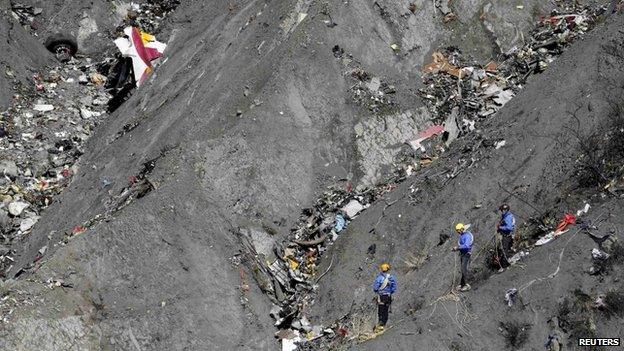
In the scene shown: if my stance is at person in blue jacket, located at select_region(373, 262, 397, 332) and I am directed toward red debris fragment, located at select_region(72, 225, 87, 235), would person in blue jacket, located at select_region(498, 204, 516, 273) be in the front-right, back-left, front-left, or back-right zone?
back-right

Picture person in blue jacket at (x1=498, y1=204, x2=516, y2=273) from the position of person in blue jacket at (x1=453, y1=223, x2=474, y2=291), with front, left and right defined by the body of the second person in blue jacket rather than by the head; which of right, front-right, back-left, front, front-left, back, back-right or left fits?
back

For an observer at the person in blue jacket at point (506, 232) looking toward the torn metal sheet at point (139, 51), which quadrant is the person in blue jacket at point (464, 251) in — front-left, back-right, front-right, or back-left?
front-left

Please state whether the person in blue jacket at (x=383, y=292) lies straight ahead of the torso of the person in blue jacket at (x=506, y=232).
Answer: no

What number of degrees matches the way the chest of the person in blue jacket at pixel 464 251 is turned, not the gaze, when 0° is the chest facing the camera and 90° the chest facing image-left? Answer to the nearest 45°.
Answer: approximately 90°

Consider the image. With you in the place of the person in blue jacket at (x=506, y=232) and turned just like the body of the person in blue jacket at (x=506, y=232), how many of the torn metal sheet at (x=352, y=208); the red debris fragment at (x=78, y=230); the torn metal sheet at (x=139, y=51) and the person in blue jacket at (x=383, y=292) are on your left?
0

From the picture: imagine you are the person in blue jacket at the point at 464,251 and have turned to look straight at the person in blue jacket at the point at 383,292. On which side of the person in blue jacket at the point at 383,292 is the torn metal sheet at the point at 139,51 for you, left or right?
right

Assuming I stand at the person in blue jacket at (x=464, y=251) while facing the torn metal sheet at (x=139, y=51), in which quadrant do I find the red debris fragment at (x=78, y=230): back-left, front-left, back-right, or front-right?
front-left

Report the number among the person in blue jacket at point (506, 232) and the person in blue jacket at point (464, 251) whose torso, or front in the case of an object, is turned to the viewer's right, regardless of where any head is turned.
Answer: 0

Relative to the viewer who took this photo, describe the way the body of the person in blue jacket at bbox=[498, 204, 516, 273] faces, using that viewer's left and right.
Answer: facing the viewer and to the left of the viewer

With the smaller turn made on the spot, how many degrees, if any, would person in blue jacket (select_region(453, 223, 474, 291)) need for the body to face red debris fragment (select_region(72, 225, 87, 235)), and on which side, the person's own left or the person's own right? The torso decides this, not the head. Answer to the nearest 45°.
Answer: approximately 45° to the person's own right

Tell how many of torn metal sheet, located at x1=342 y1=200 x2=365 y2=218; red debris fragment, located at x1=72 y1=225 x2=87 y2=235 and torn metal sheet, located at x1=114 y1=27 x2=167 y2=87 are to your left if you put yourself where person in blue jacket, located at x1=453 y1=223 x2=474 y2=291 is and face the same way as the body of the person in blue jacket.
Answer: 0

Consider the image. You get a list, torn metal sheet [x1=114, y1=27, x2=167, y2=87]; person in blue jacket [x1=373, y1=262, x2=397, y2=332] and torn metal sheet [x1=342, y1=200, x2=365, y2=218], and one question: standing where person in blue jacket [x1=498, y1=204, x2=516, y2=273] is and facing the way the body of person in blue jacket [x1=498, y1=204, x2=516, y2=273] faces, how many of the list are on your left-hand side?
0
